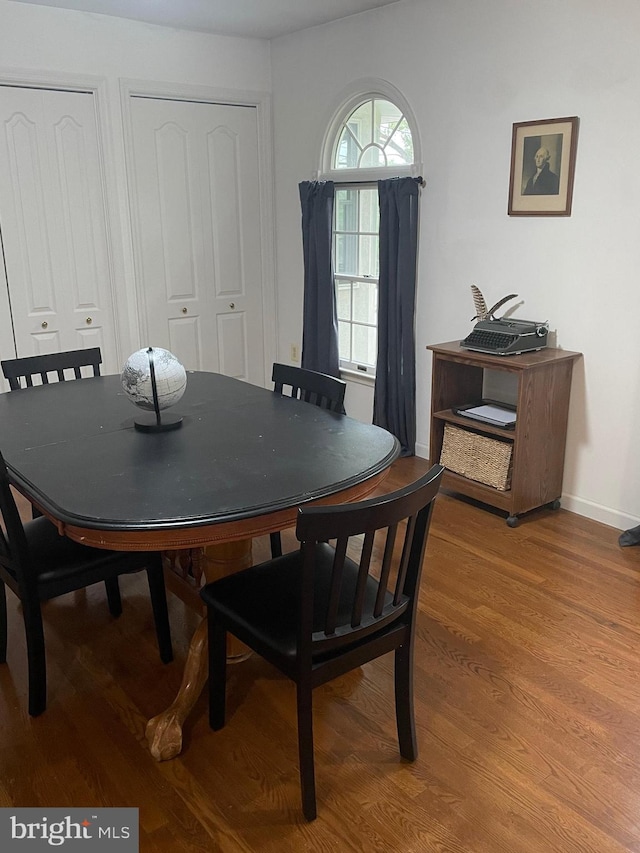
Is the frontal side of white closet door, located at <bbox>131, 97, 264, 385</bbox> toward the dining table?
yes

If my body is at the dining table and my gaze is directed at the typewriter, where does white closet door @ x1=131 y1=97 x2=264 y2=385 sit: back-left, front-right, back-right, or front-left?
front-left

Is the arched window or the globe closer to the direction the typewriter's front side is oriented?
the globe

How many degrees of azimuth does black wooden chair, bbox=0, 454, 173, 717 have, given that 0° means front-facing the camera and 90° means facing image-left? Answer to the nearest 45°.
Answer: approximately 225°

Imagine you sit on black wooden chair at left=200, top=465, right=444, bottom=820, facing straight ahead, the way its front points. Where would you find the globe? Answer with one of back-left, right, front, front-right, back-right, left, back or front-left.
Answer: front

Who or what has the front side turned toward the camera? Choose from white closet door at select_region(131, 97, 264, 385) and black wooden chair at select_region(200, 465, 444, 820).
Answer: the white closet door

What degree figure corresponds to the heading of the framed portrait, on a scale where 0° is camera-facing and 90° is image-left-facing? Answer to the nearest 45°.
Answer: approximately 45°

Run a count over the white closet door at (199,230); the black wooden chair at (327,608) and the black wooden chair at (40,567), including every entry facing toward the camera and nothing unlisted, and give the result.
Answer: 1

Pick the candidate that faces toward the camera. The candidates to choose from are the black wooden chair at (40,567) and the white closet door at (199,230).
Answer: the white closet door

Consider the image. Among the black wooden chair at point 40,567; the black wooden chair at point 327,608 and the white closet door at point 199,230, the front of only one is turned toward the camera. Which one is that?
the white closet door

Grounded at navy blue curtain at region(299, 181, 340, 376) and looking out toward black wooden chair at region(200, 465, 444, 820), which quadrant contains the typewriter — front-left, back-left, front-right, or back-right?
front-left

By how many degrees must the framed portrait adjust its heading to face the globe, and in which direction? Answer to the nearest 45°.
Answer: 0° — it already faces it

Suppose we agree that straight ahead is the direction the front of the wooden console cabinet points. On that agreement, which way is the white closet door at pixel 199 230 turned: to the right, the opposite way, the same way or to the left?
to the left

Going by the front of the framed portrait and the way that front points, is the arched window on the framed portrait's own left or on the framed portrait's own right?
on the framed portrait's own right

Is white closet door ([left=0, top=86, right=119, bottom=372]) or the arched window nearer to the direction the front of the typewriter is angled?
the white closet door

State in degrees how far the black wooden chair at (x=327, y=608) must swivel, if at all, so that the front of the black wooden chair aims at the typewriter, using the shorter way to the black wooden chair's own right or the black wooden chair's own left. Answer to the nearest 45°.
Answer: approximately 90° to the black wooden chair's own right

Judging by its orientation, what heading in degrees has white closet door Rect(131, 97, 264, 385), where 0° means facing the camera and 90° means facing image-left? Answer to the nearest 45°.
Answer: approximately 0°
